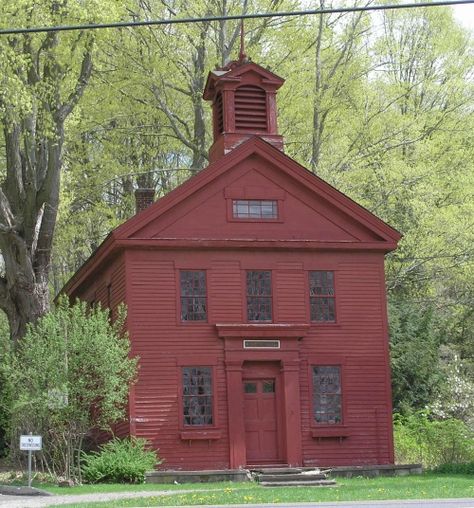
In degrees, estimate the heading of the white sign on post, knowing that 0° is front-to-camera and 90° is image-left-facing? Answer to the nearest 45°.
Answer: approximately 0°

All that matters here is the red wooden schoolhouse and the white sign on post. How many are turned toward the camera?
2

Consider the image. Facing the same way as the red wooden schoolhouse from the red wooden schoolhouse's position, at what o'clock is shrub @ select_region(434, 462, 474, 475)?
The shrub is roughly at 9 o'clock from the red wooden schoolhouse.

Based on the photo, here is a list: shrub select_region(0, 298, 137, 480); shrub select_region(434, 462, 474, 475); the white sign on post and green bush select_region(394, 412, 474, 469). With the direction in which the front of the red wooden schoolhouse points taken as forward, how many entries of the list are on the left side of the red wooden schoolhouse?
2

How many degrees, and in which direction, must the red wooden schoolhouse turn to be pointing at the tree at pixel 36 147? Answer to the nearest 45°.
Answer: approximately 90° to its right

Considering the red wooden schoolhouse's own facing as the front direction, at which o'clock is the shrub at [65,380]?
The shrub is roughly at 2 o'clock from the red wooden schoolhouse.

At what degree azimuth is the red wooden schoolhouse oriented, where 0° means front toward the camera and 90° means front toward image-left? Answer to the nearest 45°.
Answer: approximately 0°

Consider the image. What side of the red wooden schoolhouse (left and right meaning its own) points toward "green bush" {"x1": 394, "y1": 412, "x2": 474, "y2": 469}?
left
